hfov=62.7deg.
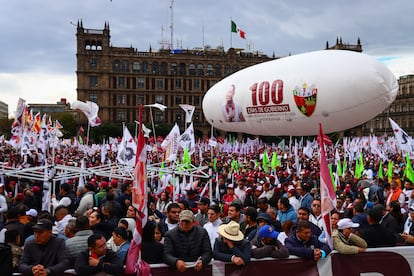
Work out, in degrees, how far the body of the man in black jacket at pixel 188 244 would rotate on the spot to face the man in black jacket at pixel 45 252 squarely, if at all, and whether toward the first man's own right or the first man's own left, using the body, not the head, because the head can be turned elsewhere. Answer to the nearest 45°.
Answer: approximately 90° to the first man's own right

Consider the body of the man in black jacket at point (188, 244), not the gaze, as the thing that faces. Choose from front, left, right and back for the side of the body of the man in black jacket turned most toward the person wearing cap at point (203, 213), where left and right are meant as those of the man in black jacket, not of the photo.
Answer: back

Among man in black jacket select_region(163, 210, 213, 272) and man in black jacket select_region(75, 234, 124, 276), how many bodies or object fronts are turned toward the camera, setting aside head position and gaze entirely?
2

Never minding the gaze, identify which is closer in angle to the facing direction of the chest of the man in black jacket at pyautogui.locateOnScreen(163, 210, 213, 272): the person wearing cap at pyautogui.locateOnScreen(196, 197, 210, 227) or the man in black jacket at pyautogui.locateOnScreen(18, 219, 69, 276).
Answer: the man in black jacket

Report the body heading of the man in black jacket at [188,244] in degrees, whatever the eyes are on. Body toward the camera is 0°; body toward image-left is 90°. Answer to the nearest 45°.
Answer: approximately 0°

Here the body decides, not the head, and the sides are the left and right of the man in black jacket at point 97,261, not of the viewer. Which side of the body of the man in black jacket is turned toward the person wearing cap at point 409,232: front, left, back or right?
left

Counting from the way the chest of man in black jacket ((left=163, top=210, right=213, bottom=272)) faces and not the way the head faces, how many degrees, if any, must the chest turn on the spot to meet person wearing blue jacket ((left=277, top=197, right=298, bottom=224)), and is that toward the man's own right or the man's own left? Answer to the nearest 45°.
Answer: approximately 135° to the man's own left

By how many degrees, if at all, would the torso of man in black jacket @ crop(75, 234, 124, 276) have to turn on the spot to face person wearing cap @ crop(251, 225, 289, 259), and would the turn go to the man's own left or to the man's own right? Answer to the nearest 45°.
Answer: approximately 90° to the man's own left

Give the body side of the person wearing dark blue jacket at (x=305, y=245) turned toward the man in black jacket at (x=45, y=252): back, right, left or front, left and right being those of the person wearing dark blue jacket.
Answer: right
